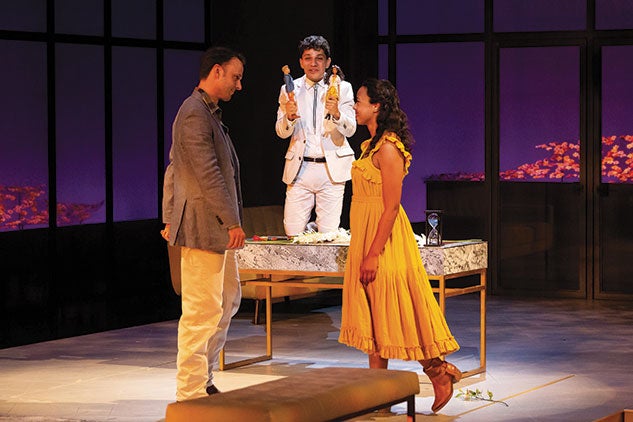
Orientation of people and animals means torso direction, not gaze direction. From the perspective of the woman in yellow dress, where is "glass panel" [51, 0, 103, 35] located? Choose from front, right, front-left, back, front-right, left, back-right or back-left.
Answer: front-right

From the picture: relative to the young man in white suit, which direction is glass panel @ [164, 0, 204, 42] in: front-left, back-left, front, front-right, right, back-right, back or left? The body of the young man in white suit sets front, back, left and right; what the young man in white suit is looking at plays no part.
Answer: back-right

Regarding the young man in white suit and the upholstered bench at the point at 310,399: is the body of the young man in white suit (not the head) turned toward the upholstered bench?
yes

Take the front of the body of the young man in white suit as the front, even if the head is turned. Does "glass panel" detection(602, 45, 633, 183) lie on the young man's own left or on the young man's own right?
on the young man's own left

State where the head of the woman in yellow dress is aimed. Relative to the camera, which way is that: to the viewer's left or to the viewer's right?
to the viewer's left

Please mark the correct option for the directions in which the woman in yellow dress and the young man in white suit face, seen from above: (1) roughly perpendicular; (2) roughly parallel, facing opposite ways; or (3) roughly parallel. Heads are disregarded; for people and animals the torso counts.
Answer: roughly perpendicular

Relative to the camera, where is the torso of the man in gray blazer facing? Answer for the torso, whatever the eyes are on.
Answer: to the viewer's right

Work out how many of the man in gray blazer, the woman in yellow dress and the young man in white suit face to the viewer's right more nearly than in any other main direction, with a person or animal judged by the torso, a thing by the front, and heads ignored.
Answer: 1

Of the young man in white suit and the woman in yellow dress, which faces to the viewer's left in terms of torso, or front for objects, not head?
the woman in yellow dress

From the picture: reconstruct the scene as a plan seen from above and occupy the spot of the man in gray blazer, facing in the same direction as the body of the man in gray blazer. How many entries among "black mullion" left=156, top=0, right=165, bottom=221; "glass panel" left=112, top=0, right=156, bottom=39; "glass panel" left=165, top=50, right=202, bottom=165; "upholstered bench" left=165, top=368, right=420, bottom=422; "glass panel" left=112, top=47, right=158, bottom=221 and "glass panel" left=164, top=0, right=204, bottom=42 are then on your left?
5

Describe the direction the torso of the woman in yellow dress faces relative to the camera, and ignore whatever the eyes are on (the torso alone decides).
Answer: to the viewer's left

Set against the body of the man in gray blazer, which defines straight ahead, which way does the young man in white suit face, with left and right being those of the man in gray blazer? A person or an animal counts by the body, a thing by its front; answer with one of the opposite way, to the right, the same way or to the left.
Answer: to the right

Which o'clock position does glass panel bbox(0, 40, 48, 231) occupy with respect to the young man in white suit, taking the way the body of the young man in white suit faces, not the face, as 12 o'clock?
The glass panel is roughly at 3 o'clock from the young man in white suit.

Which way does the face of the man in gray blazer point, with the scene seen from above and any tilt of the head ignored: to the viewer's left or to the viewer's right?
to the viewer's right

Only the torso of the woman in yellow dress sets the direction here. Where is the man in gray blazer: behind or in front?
in front

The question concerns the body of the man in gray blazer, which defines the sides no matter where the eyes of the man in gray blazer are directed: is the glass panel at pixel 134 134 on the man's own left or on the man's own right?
on the man's own left
